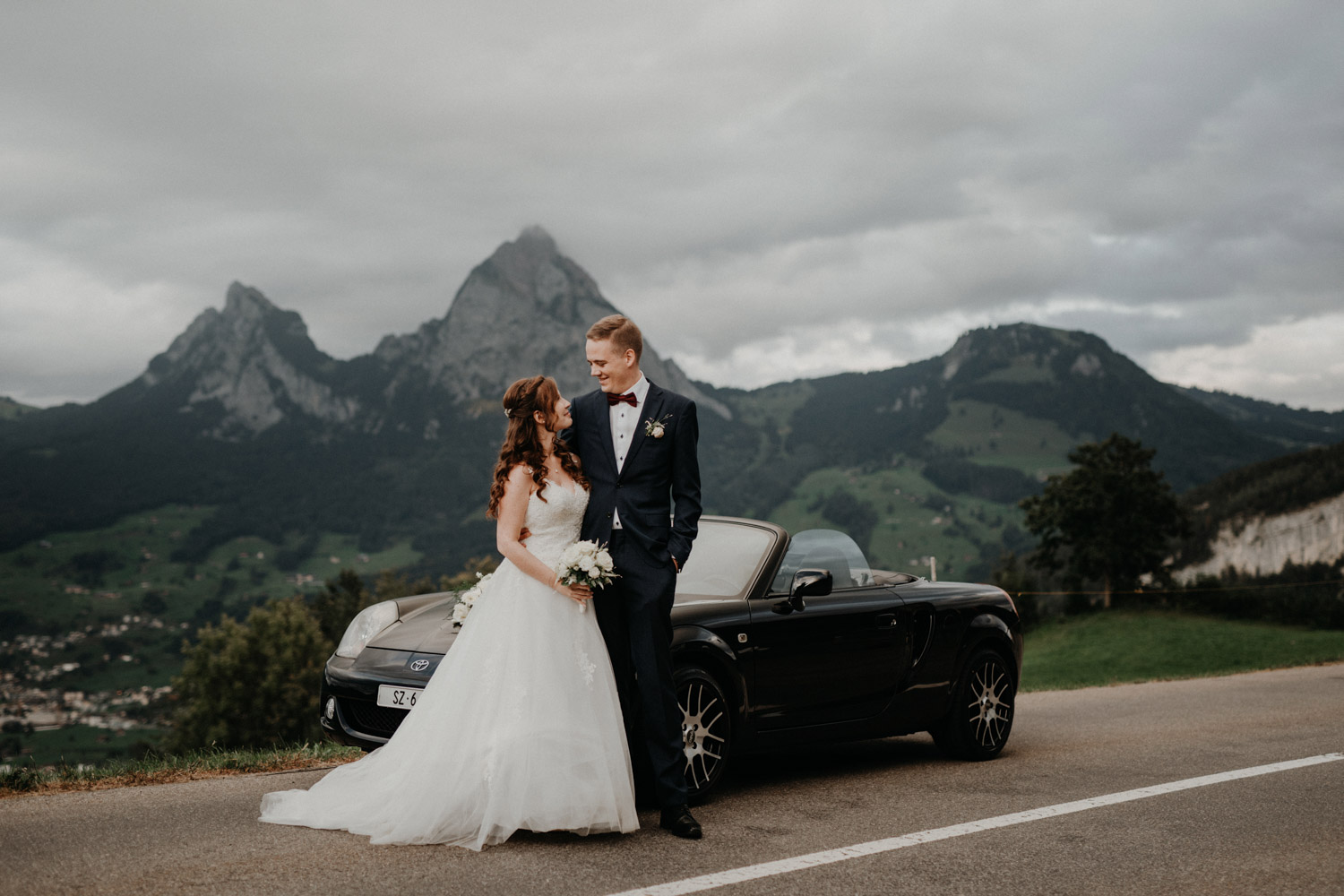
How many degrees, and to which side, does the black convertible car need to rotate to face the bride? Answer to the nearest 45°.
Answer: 0° — it already faces them

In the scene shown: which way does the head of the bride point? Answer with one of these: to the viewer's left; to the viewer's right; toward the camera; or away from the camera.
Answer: to the viewer's right

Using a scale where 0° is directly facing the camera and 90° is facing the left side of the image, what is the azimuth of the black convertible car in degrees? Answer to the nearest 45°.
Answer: approximately 45°

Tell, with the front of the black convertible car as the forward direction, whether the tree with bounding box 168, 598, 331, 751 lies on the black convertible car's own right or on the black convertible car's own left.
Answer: on the black convertible car's own right

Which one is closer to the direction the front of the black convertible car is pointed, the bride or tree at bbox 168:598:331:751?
the bride
